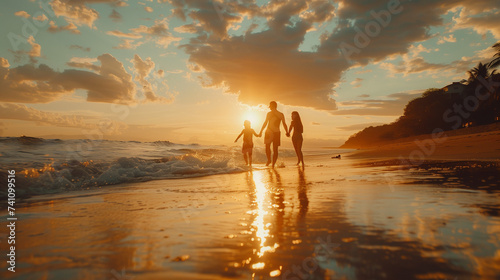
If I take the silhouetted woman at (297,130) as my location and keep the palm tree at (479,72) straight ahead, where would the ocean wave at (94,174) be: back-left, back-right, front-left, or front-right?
back-left

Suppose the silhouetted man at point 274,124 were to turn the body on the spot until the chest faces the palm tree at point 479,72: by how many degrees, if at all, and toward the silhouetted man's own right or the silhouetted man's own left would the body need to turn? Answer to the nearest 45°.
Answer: approximately 45° to the silhouetted man's own right

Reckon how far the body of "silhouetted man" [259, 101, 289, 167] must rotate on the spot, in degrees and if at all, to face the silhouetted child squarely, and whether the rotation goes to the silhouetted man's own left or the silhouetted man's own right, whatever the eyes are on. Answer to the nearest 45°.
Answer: approximately 45° to the silhouetted man's own left

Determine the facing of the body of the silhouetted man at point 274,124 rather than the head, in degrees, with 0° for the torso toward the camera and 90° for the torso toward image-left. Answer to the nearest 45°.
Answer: approximately 180°

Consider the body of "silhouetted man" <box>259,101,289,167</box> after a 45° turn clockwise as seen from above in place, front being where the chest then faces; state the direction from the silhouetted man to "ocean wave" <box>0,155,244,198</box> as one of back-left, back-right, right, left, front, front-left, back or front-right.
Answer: back
